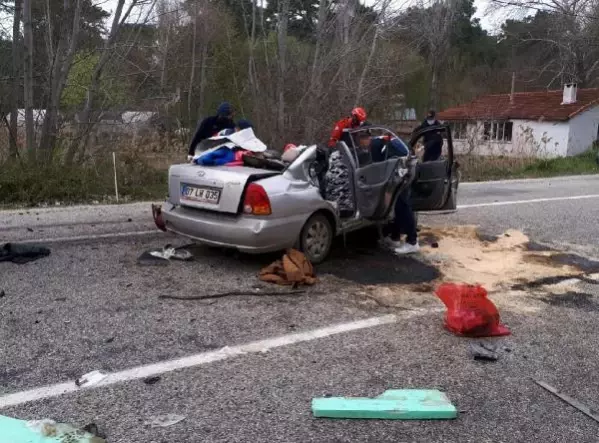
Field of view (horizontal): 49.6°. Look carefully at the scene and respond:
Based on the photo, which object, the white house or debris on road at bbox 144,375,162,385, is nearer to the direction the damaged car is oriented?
the white house

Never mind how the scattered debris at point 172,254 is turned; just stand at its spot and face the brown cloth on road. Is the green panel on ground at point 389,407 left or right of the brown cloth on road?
right

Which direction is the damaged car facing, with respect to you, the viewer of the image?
facing away from the viewer and to the right of the viewer

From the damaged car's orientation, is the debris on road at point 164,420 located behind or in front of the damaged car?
behind

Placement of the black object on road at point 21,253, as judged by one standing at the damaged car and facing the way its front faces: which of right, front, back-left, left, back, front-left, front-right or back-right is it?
back-left

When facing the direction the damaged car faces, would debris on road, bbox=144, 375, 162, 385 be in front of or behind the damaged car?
behind

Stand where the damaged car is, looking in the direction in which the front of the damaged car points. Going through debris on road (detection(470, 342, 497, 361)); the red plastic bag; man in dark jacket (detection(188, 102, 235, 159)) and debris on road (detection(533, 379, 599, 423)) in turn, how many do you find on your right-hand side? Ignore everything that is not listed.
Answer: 3

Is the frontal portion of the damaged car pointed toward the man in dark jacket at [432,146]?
yes

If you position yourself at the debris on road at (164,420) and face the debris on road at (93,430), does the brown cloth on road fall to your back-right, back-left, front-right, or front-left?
back-right

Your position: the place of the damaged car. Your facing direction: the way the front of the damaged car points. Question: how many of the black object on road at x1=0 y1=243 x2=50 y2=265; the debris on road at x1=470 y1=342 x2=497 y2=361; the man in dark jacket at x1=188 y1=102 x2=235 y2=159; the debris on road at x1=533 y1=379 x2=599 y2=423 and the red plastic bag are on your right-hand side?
3

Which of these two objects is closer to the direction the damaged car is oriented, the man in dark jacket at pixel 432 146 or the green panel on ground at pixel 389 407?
the man in dark jacket

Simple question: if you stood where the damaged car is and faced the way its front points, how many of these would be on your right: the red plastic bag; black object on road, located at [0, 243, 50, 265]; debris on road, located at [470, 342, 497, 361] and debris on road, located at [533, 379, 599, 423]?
3

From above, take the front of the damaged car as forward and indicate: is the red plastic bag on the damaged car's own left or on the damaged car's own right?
on the damaged car's own right

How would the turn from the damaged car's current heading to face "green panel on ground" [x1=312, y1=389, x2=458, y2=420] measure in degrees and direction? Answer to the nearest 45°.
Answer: approximately 135° to its right

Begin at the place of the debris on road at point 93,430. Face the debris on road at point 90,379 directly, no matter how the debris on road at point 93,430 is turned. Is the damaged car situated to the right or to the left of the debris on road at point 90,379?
right

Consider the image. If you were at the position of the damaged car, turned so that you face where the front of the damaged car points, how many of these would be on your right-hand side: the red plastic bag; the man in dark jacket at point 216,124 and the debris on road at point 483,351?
2
